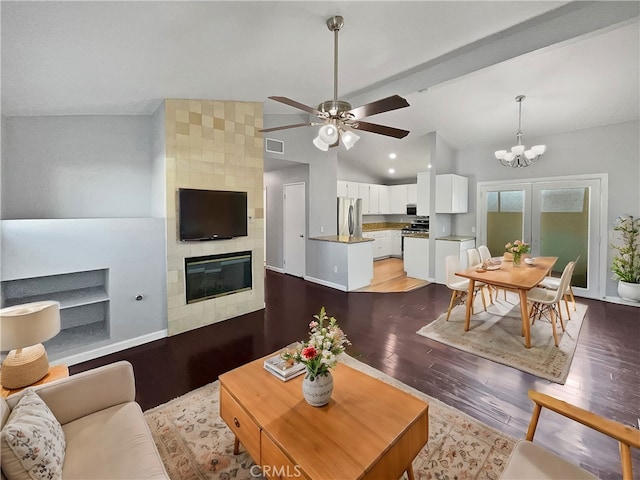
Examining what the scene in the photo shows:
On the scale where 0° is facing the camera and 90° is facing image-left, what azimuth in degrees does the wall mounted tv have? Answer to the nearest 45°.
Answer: approximately 315°

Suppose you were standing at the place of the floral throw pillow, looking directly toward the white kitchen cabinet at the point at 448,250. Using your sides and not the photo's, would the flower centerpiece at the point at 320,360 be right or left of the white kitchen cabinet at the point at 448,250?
right

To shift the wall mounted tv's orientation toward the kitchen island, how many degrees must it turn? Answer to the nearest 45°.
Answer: approximately 90° to its left

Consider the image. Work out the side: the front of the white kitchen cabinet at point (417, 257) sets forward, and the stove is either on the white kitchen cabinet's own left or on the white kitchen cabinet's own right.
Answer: on the white kitchen cabinet's own right

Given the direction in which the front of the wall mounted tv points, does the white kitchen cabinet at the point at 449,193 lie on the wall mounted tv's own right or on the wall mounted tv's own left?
on the wall mounted tv's own left
